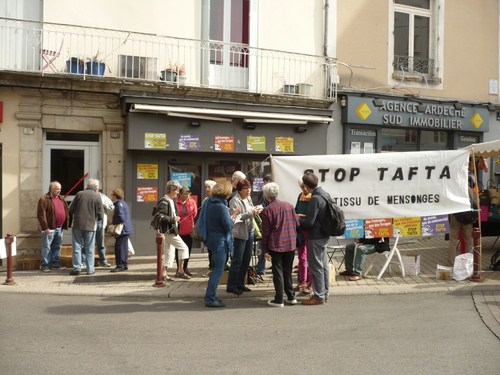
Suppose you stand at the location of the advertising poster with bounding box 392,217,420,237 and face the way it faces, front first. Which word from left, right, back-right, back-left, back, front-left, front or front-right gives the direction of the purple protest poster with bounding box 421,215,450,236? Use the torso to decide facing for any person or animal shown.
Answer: back-left

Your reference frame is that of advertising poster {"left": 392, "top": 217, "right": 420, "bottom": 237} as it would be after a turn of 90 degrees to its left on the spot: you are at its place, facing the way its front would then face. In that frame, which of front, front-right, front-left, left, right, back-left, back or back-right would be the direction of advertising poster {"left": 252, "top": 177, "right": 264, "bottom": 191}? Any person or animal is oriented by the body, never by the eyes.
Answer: back-left

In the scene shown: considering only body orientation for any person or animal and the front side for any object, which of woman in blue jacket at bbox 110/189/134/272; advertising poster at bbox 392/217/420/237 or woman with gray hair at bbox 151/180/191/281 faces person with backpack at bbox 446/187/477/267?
the woman with gray hair

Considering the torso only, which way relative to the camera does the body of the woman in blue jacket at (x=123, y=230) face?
to the viewer's left

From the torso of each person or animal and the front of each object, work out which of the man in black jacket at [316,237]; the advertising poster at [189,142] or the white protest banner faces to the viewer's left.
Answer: the man in black jacket

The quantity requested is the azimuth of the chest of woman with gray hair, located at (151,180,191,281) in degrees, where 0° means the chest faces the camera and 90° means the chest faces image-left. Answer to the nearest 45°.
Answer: approximately 270°

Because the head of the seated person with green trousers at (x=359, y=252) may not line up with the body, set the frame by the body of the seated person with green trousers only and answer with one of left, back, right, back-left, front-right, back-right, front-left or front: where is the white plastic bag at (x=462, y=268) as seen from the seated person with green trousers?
back

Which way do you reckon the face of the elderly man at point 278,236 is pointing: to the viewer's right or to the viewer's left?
to the viewer's left

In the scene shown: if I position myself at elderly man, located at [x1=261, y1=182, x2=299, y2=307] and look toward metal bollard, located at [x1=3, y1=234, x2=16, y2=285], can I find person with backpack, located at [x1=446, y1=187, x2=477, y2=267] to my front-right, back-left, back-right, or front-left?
back-right

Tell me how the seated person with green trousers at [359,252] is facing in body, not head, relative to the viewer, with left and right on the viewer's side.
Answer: facing to the left of the viewer

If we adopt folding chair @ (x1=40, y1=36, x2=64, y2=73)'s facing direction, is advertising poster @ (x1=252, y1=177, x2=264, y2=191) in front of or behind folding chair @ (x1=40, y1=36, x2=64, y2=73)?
behind

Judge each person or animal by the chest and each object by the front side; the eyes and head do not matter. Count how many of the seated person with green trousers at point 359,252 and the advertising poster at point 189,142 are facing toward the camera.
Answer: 1

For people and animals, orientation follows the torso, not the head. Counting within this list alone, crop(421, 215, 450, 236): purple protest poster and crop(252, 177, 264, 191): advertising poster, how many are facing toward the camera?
2
